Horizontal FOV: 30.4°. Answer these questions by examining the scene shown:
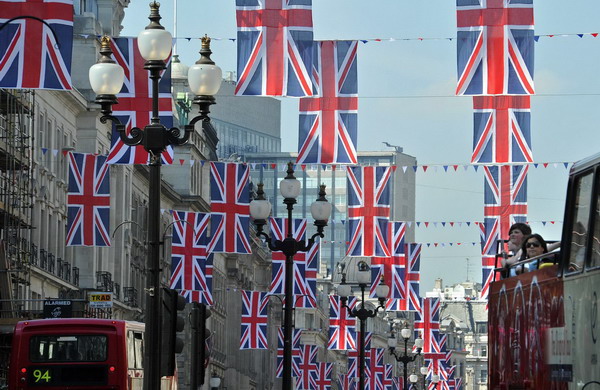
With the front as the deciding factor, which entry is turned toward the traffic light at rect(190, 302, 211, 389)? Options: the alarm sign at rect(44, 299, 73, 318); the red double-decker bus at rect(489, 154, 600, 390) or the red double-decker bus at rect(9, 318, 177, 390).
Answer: the alarm sign

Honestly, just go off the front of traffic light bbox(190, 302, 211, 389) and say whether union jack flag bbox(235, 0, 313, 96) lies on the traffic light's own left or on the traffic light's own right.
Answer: on the traffic light's own left

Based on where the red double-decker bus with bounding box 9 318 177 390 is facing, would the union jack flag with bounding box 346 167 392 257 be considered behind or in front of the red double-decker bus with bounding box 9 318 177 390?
in front

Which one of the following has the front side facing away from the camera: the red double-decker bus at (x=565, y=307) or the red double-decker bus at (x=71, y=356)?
the red double-decker bus at (x=71, y=356)

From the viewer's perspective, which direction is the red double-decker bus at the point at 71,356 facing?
away from the camera

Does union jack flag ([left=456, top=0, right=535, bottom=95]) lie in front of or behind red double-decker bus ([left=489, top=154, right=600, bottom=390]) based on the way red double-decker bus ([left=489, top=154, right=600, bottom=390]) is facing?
behind

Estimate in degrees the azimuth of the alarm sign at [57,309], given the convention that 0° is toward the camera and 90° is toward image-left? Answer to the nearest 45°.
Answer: approximately 0°

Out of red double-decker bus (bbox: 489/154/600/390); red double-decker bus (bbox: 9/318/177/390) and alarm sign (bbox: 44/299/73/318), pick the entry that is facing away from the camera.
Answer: red double-decker bus (bbox: 9/318/177/390)

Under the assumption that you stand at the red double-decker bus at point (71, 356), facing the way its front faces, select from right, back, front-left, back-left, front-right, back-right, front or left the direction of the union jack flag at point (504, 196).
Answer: front-right

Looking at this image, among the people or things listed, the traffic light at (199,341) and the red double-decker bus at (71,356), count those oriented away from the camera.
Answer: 1

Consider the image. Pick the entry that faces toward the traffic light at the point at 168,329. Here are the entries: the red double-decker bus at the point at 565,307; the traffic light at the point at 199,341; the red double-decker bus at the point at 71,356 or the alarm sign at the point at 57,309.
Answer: the alarm sign
